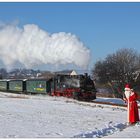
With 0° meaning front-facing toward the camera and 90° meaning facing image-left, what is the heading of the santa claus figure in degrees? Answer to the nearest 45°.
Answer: approximately 45°
